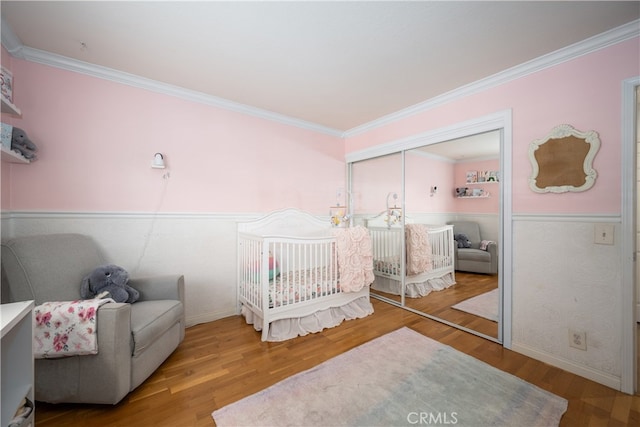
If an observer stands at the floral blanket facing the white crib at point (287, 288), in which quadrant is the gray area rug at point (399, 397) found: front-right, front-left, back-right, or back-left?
front-right

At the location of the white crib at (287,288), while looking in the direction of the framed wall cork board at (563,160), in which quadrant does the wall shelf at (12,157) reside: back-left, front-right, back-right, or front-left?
back-right

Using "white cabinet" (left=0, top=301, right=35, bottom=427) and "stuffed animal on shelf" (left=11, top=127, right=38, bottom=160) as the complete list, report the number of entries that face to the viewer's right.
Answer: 2

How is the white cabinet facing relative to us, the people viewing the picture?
facing to the right of the viewer

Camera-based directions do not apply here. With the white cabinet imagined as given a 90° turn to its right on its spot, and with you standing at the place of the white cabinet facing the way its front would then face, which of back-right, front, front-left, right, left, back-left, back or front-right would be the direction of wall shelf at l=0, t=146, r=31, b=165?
back

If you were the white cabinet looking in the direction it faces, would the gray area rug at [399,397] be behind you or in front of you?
in front

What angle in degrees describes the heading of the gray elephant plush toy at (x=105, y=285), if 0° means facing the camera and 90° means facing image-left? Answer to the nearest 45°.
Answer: approximately 315°

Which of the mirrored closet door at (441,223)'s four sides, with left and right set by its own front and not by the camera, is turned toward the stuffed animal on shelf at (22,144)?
front

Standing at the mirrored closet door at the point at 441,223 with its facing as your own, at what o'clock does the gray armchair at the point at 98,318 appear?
The gray armchair is roughly at 12 o'clock from the mirrored closet door.

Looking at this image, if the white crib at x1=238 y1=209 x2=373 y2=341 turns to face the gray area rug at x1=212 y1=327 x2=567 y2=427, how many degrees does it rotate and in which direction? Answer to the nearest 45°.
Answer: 0° — it already faces it

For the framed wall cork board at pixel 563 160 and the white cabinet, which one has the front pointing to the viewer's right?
the white cabinet

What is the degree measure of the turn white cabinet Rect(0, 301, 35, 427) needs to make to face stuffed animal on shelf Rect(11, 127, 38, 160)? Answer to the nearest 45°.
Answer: approximately 90° to its left

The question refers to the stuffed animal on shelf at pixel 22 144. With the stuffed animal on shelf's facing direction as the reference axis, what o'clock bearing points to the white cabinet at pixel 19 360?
The white cabinet is roughly at 3 o'clock from the stuffed animal on shelf.

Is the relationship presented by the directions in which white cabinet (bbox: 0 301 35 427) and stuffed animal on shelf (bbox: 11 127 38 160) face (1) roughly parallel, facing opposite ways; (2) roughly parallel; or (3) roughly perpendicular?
roughly parallel

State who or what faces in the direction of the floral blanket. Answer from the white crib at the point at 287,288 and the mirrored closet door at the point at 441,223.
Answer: the mirrored closet door
